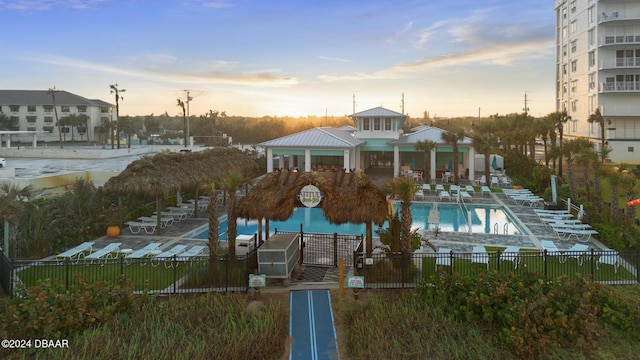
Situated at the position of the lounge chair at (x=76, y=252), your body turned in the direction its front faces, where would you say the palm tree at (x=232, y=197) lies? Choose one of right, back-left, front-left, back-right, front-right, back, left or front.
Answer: left

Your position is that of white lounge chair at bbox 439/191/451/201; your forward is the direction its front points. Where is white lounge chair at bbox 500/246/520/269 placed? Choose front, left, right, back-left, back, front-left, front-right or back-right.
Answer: front

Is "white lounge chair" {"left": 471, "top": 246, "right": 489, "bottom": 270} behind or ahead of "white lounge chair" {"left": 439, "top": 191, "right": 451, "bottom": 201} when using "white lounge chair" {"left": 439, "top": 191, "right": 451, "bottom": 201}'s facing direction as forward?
ahead

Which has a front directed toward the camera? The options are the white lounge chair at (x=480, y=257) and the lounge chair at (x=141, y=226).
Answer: the white lounge chair

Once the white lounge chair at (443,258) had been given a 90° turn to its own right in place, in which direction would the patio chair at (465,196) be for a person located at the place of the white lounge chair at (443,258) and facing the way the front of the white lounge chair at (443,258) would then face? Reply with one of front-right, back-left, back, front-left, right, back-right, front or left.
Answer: left

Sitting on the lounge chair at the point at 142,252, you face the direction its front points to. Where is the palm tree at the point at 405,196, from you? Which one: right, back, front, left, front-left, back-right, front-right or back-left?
left

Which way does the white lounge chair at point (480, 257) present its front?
toward the camera

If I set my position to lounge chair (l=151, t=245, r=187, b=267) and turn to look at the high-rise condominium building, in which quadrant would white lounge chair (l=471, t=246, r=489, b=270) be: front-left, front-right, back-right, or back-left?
front-right

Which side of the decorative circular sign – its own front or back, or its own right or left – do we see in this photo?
front

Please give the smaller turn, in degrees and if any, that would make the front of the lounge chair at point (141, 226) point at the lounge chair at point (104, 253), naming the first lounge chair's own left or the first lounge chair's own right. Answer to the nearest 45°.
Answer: approximately 90° to the first lounge chair's own right

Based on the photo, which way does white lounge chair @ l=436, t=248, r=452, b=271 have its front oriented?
away from the camera
